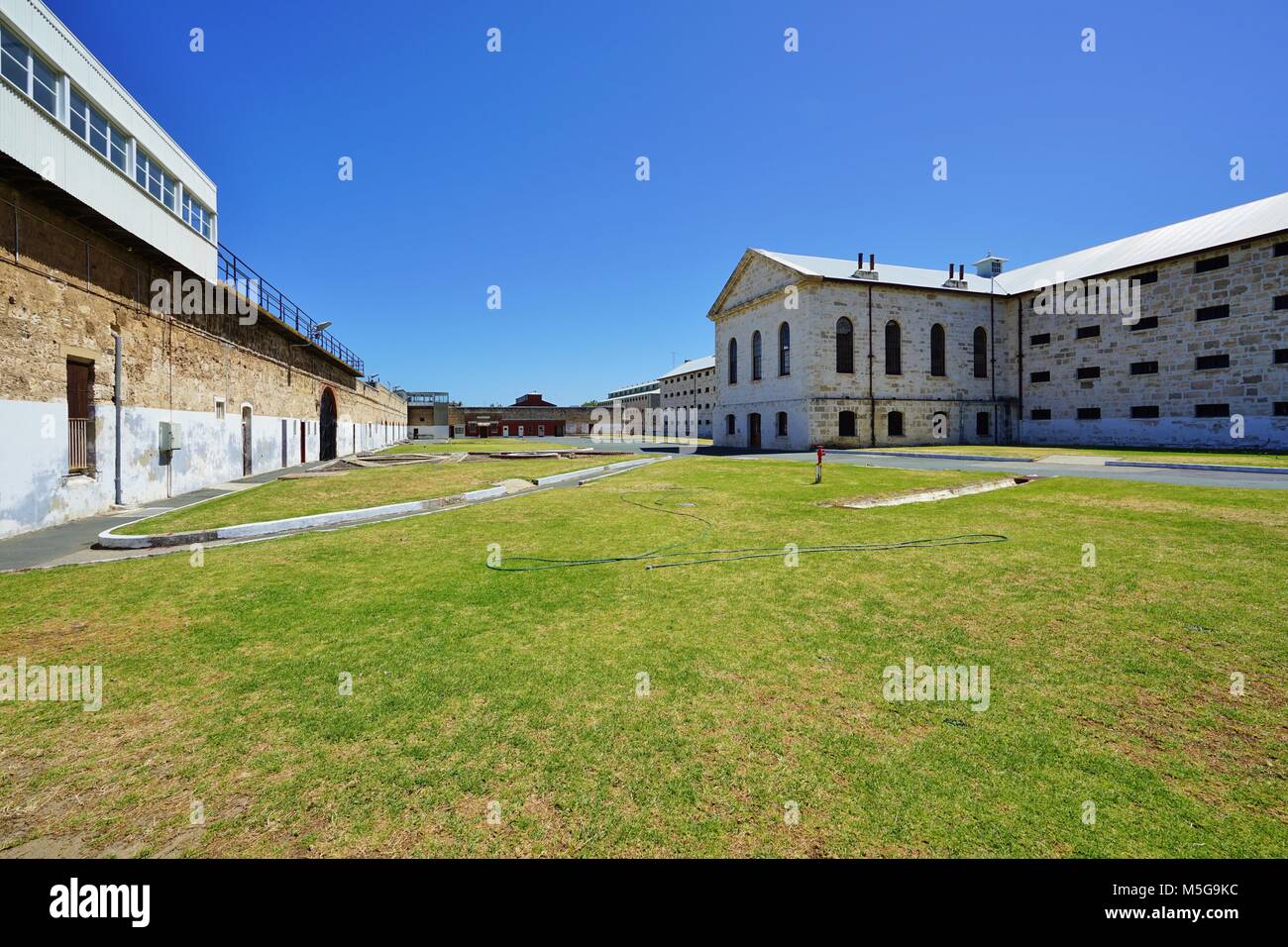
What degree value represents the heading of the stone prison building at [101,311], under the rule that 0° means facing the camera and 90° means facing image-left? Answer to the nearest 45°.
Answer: approximately 315°

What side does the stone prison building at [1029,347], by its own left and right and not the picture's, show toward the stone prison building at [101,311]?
front

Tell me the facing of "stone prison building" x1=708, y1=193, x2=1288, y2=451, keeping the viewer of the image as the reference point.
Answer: facing the viewer and to the left of the viewer

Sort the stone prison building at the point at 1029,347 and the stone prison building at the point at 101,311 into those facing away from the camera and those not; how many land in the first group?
0
